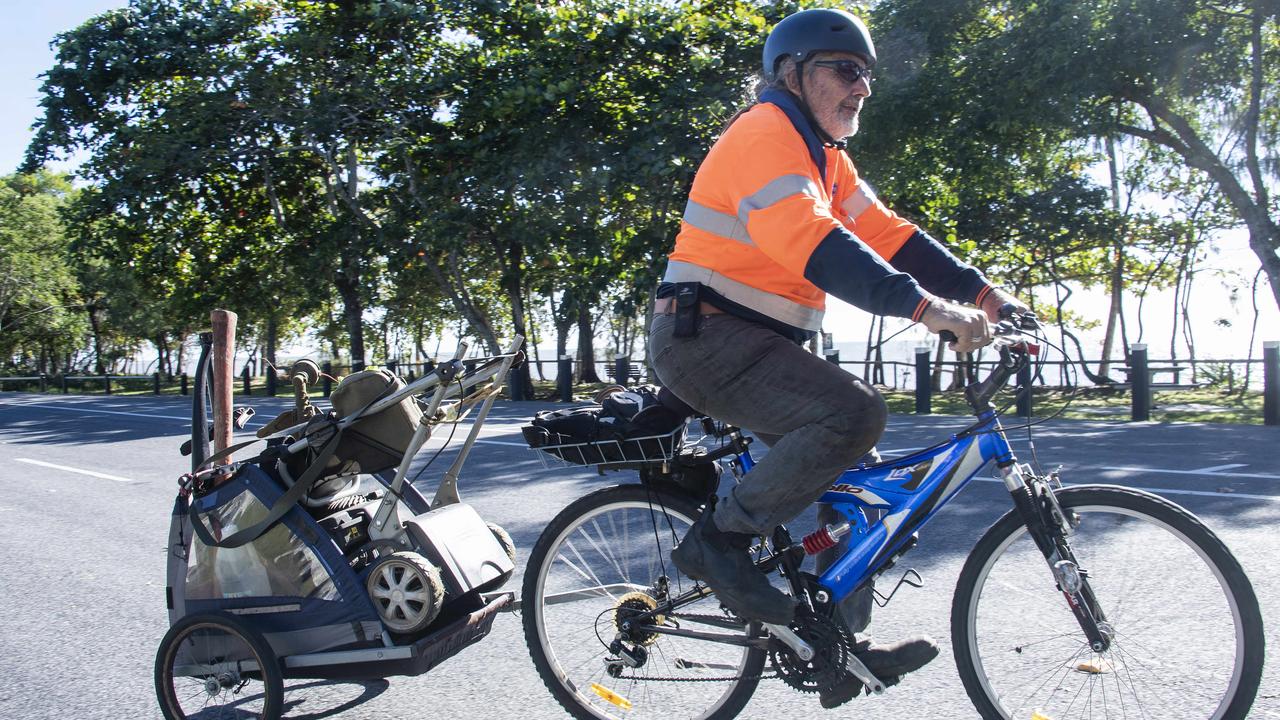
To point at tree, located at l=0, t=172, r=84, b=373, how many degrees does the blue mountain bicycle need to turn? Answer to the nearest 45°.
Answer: approximately 135° to its left

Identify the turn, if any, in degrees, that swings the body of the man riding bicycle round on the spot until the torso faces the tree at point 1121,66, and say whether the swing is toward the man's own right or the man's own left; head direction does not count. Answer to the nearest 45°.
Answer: approximately 90° to the man's own left

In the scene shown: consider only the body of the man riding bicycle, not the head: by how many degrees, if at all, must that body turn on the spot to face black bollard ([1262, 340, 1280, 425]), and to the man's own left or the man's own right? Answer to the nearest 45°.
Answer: approximately 45° to the man's own left

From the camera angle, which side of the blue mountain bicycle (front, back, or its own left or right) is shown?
right

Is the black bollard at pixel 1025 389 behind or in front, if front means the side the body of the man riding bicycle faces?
in front

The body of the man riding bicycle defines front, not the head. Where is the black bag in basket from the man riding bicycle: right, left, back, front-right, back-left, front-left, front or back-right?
back

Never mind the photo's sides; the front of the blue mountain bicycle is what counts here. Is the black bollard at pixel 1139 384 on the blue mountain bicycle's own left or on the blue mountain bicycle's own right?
on the blue mountain bicycle's own left

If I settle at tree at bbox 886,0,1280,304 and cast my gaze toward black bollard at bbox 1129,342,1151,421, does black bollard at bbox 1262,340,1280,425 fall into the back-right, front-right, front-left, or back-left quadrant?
front-left

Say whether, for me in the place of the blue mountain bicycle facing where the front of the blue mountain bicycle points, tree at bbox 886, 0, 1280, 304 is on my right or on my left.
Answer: on my left

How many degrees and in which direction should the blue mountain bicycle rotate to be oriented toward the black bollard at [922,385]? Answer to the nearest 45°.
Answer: approximately 90° to its left

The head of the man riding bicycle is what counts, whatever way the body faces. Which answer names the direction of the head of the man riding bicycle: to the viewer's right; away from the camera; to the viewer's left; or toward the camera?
to the viewer's right

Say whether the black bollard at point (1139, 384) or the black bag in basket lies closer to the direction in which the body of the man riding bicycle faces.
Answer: the black bollard

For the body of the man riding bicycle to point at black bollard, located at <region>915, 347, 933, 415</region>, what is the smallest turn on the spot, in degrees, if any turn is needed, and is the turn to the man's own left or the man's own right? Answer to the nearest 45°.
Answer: approximately 90° to the man's own left

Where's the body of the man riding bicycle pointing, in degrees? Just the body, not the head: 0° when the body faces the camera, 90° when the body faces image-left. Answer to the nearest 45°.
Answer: approximately 270°

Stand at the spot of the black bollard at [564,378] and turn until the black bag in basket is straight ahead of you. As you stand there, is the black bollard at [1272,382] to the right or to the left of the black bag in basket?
left
